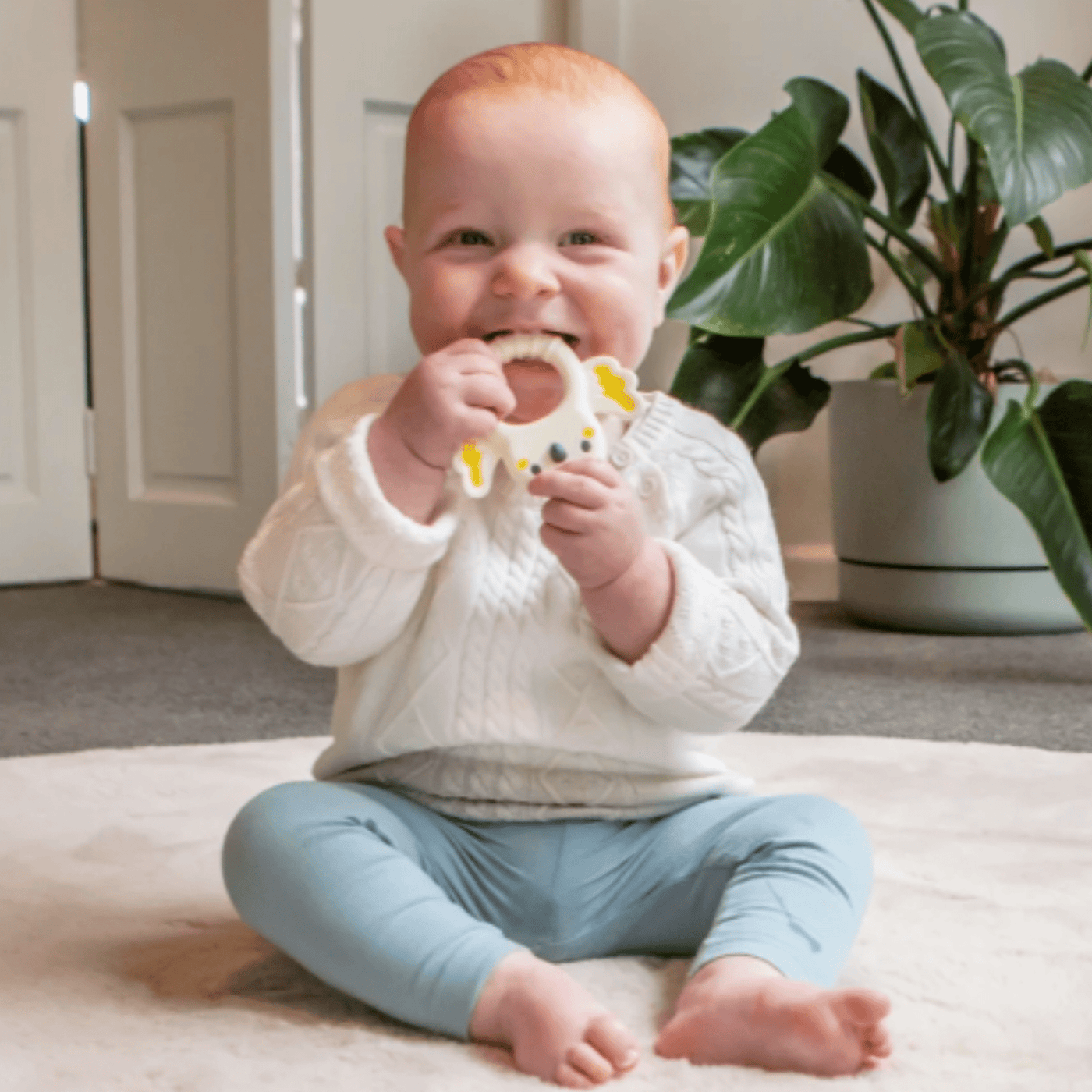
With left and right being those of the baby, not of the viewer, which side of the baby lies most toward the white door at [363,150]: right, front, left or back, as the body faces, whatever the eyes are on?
back

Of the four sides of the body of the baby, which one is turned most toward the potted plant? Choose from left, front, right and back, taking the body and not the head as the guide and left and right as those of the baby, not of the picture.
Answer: back

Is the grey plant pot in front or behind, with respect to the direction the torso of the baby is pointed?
behind

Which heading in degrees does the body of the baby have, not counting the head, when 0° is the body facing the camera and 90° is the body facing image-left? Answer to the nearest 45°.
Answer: approximately 0°

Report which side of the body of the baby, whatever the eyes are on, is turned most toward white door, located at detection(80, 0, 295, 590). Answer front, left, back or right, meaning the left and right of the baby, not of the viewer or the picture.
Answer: back
